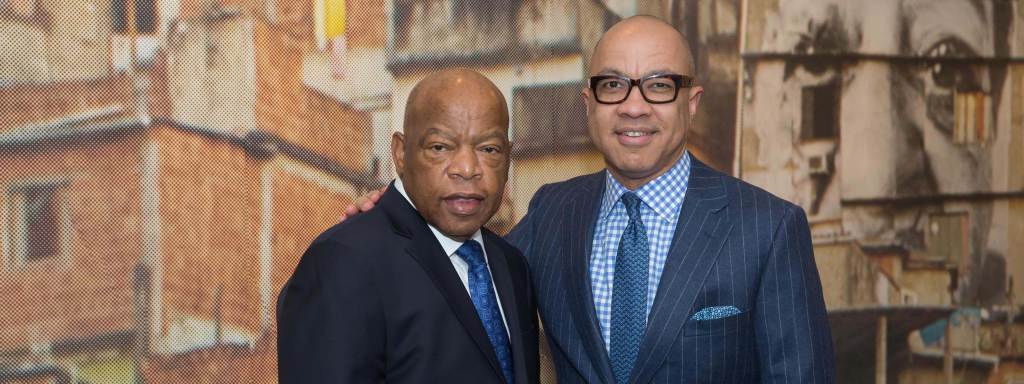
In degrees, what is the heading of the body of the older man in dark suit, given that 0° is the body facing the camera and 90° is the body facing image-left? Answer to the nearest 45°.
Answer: approximately 315°

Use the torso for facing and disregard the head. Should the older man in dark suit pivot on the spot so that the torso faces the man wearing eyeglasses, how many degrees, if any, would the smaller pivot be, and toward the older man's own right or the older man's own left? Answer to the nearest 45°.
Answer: approximately 90° to the older man's own left
